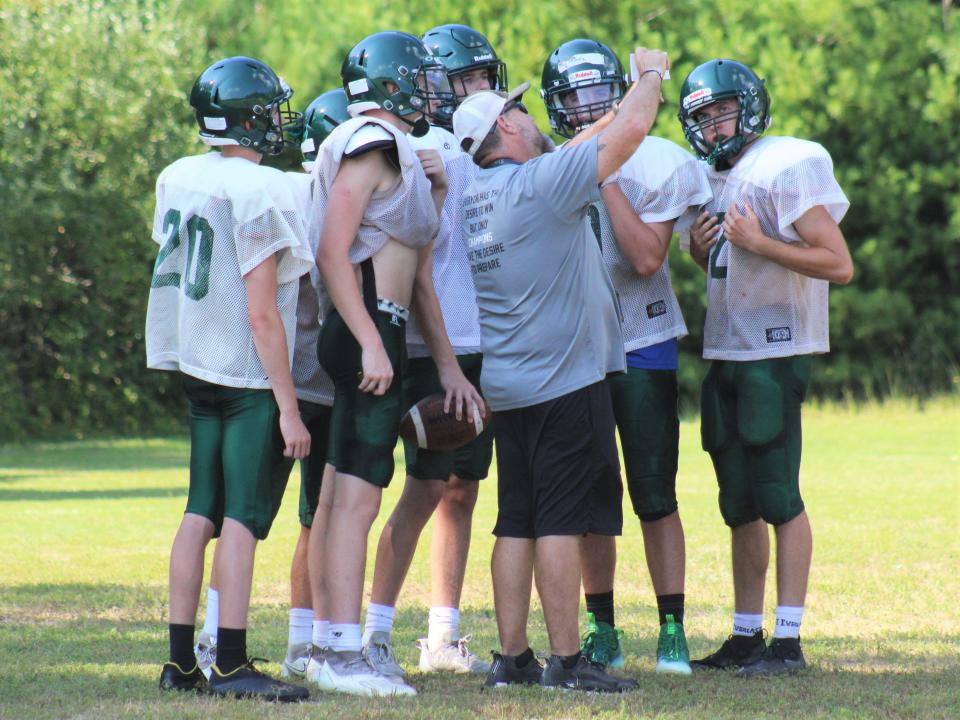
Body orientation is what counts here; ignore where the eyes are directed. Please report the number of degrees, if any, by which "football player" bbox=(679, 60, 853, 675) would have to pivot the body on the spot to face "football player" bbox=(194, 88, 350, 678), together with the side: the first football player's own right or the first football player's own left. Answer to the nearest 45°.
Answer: approximately 45° to the first football player's own right

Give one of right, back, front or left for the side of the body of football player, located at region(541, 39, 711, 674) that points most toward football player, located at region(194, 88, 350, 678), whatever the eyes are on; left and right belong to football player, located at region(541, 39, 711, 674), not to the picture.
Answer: right

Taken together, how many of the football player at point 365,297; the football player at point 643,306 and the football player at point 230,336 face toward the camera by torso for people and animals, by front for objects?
1

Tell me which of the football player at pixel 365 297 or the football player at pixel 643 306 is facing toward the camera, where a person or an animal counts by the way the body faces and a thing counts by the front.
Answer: the football player at pixel 643 306

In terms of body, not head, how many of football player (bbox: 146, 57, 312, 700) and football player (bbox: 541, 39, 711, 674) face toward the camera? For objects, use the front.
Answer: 1

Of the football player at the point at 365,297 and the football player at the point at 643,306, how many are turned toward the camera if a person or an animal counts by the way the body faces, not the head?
1

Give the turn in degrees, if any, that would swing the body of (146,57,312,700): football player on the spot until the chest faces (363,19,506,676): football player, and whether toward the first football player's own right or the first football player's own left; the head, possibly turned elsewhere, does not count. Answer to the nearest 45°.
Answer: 0° — they already face them

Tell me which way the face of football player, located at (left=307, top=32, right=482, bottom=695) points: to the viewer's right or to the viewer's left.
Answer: to the viewer's right

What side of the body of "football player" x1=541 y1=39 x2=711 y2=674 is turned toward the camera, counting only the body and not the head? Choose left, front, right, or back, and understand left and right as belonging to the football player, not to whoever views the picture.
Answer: front

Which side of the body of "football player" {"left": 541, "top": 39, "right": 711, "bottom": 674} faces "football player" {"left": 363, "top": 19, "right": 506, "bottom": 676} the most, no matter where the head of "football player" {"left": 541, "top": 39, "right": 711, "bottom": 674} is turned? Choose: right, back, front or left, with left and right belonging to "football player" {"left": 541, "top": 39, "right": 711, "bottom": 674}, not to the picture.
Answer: right

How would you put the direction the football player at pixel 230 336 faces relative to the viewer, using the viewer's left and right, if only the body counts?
facing away from the viewer and to the right of the viewer

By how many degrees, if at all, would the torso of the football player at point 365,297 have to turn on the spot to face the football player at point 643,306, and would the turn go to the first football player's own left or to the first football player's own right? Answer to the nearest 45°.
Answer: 0° — they already face them

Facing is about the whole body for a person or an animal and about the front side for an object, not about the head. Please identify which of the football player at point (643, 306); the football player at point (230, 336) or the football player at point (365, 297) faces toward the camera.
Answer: the football player at point (643, 306)

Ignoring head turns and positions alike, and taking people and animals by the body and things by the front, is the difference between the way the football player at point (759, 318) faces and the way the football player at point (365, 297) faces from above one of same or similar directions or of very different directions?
very different directions

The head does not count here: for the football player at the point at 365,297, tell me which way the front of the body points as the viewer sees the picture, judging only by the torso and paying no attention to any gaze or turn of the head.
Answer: to the viewer's right

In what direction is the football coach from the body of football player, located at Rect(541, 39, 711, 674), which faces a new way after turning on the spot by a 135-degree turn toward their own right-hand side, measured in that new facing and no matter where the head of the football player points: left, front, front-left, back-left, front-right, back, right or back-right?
left

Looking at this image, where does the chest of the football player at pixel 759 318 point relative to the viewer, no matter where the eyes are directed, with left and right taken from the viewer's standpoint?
facing the viewer and to the left of the viewer

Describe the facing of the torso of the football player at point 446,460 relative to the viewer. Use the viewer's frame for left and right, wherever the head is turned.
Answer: facing the viewer and to the right of the viewer
